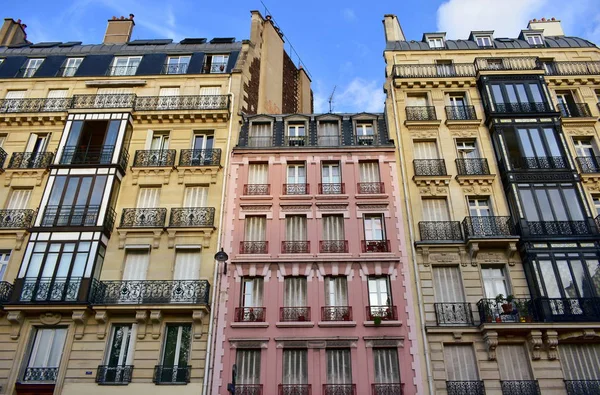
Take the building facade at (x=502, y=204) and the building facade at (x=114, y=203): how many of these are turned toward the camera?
2

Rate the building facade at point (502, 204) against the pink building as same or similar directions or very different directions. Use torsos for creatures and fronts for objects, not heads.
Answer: same or similar directions

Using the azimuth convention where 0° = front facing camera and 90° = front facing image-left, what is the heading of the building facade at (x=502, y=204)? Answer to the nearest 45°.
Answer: approximately 0°

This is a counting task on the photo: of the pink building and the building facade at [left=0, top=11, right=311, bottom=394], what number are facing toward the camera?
2

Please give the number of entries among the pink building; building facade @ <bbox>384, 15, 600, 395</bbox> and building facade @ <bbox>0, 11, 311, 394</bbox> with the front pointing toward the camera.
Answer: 3

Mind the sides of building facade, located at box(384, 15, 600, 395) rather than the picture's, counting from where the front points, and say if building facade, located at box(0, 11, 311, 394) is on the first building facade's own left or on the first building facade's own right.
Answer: on the first building facade's own right

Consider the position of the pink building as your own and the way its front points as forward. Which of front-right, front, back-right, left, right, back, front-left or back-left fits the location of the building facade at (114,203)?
right

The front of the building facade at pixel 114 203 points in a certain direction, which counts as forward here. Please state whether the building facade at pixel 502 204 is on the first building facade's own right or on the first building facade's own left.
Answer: on the first building facade's own left

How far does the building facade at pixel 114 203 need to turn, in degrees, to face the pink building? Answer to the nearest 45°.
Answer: approximately 90° to its left

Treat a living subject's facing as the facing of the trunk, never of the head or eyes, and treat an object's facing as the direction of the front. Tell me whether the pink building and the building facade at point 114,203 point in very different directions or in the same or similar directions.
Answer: same or similar directions

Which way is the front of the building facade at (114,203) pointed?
toward the camera
